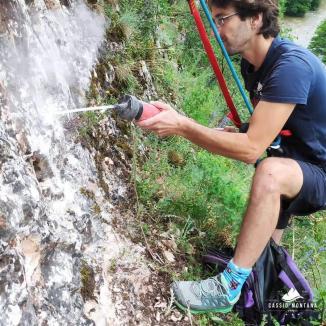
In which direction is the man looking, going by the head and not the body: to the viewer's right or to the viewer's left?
to the viewer's left

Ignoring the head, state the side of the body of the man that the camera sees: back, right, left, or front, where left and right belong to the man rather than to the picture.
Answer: left
